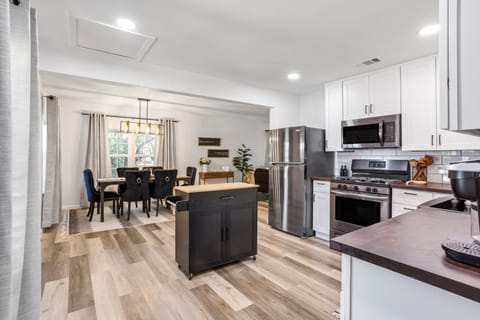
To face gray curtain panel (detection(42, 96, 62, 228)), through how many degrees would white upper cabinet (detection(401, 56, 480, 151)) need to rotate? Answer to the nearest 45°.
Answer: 0° — it already faces it

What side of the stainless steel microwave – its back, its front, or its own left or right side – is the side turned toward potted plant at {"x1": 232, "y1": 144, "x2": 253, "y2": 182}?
right

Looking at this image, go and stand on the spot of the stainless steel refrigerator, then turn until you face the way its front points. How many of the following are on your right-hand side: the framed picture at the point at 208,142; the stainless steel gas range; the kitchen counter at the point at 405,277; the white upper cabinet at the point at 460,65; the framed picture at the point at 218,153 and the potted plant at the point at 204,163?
3

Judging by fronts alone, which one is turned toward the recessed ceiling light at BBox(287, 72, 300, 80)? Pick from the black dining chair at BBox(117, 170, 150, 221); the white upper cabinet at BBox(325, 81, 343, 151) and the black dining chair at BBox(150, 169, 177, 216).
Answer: the white upper cabinet

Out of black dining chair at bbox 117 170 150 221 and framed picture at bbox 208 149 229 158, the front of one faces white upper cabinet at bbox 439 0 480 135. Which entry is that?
the framed picture
